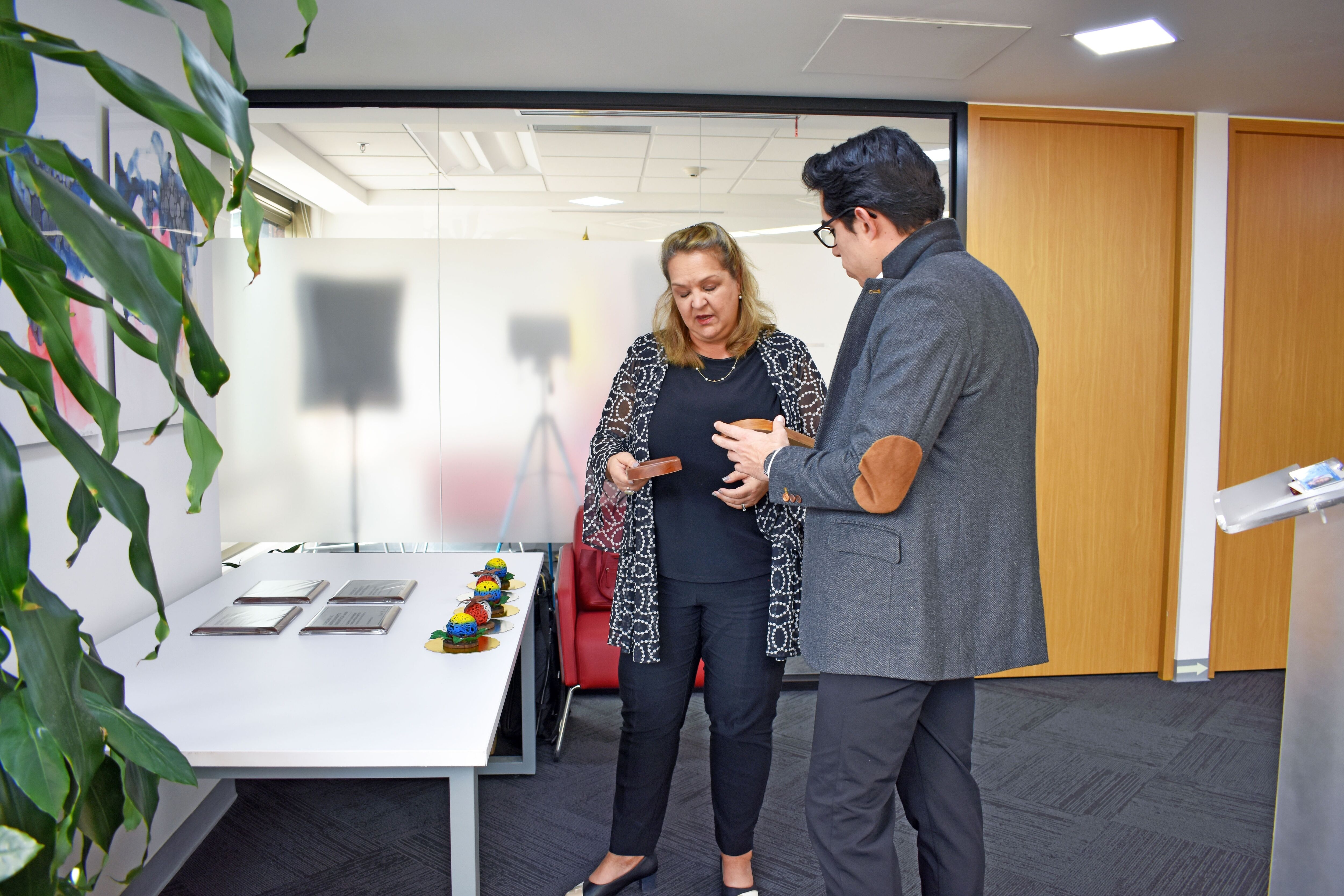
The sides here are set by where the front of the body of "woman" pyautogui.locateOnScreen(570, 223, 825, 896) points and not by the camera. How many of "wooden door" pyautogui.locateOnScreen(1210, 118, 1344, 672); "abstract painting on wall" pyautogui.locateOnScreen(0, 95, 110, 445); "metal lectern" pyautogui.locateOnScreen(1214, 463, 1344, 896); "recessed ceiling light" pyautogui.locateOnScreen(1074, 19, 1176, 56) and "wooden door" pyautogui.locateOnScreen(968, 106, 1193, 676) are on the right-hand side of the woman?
1

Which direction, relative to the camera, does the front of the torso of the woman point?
toward the camera

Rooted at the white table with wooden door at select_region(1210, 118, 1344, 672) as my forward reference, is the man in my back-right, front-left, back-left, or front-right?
front-right

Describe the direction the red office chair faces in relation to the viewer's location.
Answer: facing the viewer

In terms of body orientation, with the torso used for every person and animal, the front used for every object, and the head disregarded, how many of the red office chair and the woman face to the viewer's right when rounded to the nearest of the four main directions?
0

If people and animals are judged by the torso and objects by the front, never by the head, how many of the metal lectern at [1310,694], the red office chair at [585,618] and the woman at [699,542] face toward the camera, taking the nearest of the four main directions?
2
